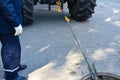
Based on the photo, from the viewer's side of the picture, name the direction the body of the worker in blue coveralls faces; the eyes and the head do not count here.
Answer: to the viewer's right

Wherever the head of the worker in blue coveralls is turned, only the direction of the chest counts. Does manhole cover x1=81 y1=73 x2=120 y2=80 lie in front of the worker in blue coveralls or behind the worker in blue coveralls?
in front

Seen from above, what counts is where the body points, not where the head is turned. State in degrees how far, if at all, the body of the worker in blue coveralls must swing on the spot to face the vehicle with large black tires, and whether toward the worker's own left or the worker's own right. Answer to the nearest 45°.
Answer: approximately 45° to the worker's own left
